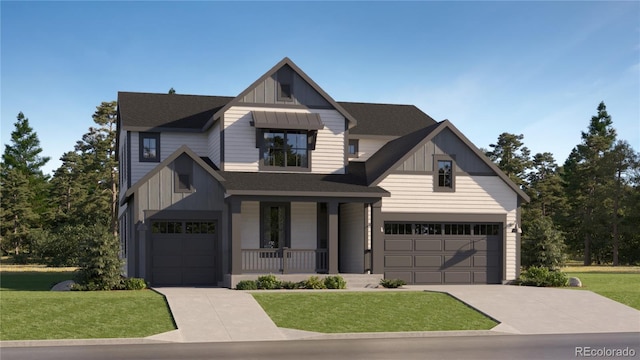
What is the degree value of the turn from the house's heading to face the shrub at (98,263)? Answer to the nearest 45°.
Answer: approximately 45° to its right

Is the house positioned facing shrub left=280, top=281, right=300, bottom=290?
yes

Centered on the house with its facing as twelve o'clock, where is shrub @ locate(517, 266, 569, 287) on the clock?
The shrub is roughly at 9 o'clock from the house.

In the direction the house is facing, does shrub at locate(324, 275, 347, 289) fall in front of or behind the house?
in front

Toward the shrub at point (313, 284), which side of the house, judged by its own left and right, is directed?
front

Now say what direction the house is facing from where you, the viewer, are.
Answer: facing the viewer

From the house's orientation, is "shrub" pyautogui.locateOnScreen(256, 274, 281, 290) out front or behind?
out front

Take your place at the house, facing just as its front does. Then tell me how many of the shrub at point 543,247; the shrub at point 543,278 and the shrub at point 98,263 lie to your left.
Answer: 2

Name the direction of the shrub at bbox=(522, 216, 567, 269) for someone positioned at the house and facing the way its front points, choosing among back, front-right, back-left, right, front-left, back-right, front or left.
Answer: left

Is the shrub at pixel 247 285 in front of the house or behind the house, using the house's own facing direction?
in front
